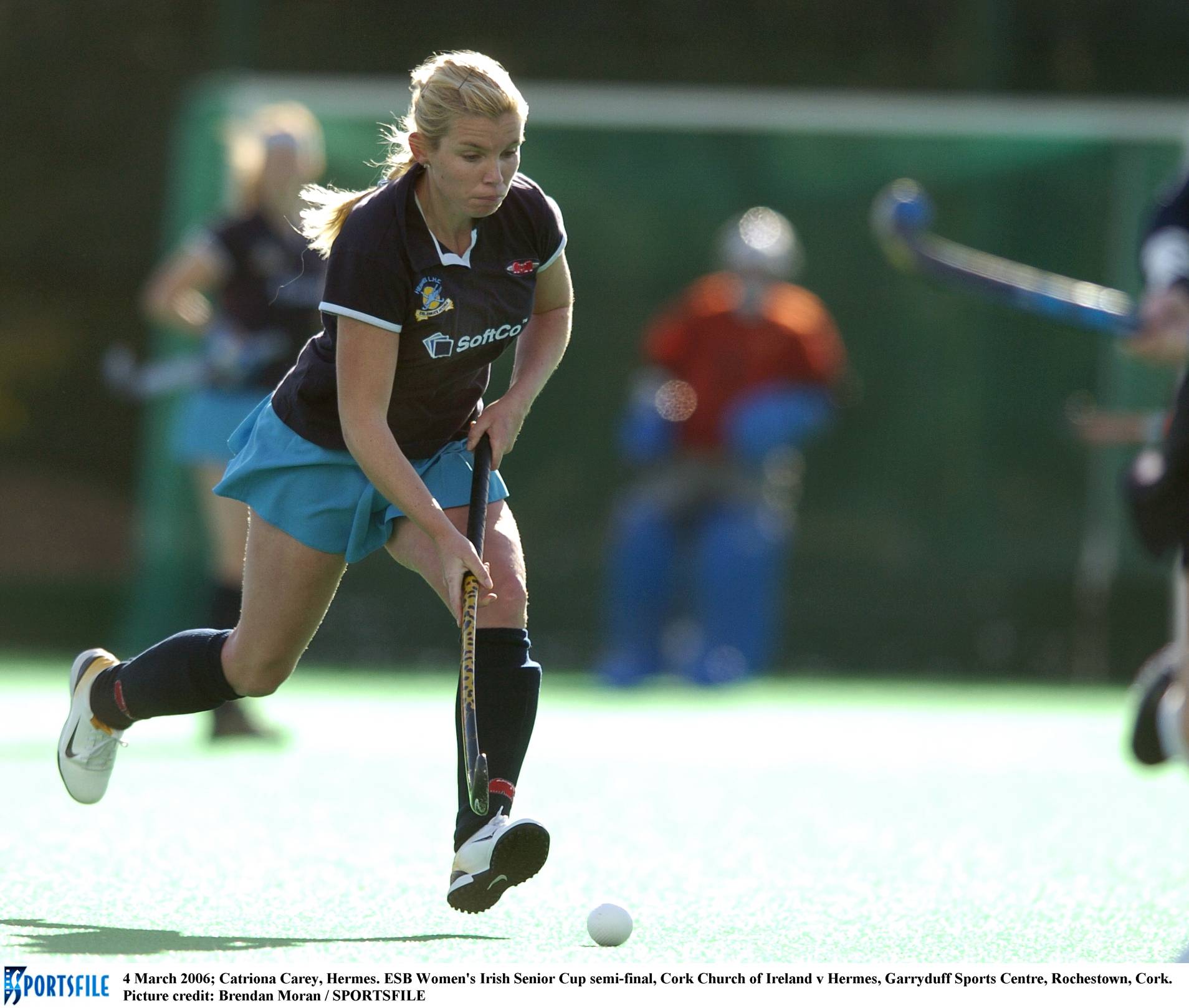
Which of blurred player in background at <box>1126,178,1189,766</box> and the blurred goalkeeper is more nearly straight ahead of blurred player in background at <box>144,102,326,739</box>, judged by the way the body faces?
the blurred player in background

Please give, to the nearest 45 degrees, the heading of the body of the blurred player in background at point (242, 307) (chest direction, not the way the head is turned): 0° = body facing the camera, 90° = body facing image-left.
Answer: approximately 315°

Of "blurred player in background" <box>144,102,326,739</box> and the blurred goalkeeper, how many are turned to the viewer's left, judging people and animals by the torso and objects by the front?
0

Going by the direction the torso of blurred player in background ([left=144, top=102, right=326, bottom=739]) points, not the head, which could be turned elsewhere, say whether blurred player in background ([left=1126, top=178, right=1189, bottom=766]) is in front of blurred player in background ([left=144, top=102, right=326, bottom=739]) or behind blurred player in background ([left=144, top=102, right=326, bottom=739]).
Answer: in front

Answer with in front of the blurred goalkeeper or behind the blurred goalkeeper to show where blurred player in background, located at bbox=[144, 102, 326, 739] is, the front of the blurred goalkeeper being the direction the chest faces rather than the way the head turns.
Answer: in front

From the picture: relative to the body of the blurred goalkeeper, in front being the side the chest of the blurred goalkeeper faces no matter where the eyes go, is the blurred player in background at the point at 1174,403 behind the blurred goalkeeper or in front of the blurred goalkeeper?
in front

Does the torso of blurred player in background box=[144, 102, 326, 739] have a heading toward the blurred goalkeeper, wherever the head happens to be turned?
no

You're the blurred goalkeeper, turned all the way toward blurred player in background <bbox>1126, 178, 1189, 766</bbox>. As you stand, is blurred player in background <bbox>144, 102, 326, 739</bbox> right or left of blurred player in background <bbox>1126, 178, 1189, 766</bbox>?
right
